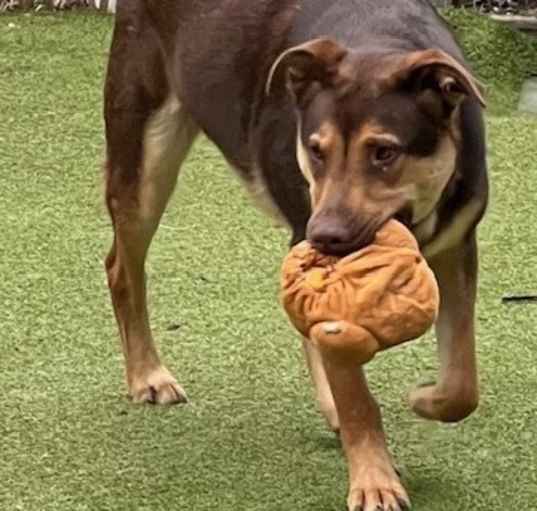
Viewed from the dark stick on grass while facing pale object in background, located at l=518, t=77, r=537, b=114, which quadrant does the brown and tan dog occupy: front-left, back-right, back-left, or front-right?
back-left

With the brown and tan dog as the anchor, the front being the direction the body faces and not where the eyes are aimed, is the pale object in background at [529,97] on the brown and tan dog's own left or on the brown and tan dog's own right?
on the brown and tan dog's own left

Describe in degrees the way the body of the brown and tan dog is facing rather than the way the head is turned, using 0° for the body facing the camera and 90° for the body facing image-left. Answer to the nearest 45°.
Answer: approximately 315°

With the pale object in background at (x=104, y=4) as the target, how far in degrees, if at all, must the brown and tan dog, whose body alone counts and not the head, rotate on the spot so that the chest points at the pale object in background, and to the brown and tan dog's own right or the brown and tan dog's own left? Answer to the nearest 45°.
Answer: approximately 135° to the brown and tan dog's own left
